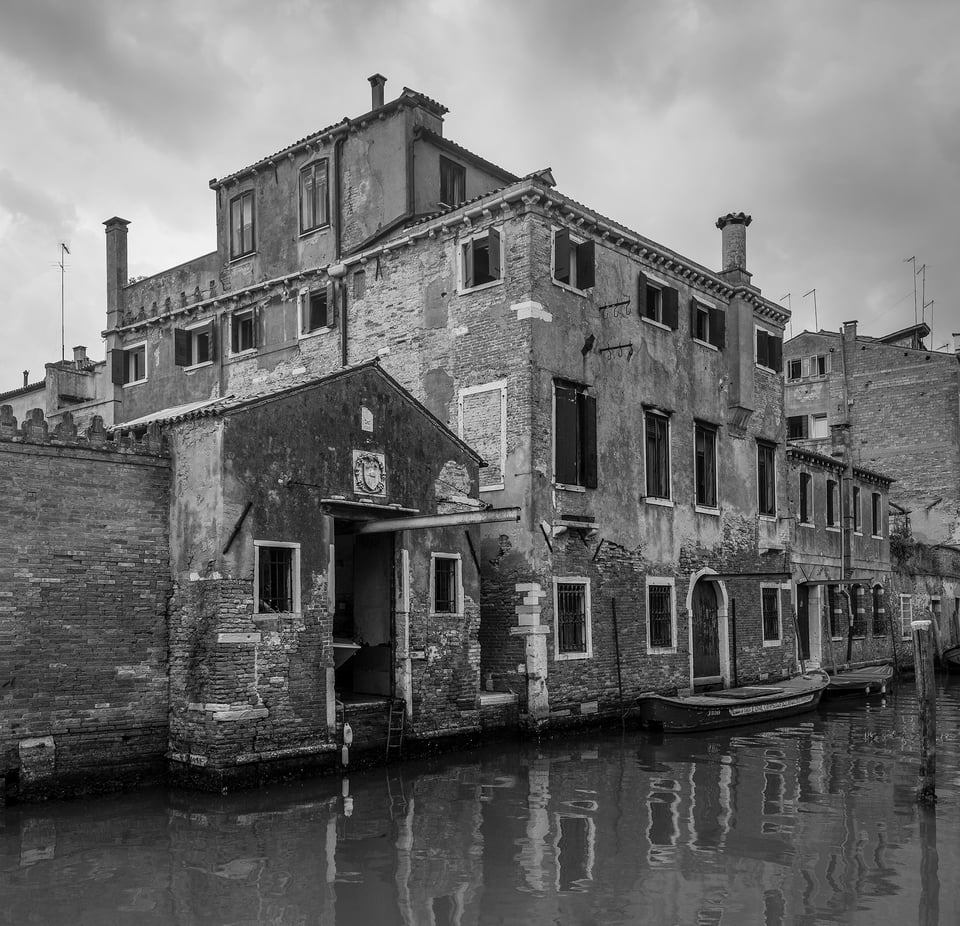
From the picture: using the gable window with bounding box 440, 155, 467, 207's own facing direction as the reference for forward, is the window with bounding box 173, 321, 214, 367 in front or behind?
behind

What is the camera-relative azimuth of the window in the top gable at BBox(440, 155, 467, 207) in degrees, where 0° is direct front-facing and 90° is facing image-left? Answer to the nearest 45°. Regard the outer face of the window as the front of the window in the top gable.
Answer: approximately 315°

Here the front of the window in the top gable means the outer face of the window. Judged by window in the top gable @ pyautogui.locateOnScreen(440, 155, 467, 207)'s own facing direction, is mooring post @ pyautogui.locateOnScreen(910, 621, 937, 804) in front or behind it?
in front

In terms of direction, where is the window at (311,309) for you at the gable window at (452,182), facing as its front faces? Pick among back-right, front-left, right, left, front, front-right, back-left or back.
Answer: back-right

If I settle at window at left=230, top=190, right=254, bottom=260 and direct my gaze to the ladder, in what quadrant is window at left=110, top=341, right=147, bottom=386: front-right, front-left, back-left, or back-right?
back-right

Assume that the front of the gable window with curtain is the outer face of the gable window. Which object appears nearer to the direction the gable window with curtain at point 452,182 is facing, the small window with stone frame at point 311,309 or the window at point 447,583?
the window

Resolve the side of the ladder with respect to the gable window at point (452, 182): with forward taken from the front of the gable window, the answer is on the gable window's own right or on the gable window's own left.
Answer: on the gable window's own right
